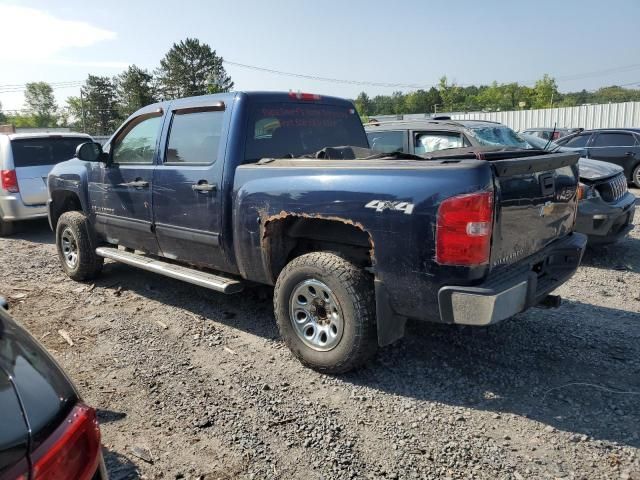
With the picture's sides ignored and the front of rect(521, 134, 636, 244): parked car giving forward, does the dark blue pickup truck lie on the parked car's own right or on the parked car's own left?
on the parked car's own right

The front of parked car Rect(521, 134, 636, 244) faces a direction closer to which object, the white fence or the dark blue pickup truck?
the dark blue pickup truck

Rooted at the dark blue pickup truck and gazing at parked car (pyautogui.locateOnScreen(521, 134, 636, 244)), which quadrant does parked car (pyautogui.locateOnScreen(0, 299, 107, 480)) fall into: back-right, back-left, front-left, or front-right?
back-right

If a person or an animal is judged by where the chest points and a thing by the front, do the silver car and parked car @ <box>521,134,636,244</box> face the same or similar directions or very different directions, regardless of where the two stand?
very different directions

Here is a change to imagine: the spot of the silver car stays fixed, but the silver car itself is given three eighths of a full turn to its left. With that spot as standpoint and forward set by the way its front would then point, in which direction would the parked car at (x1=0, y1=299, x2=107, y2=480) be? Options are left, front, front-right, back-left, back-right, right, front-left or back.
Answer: front-left

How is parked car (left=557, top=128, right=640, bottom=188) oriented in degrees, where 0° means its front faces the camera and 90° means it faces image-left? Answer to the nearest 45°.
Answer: approximately 90°

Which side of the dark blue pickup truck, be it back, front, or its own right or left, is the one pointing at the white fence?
right

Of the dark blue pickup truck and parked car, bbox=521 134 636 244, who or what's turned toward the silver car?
the dark blue pickup truck

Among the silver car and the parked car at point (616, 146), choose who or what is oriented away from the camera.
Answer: the silver car

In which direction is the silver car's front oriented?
away from the camera

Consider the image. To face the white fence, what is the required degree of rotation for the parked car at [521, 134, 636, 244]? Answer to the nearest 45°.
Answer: approximately 135° to its left

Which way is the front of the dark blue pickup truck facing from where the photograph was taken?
facing away from the viewer and to the left of the viewer
